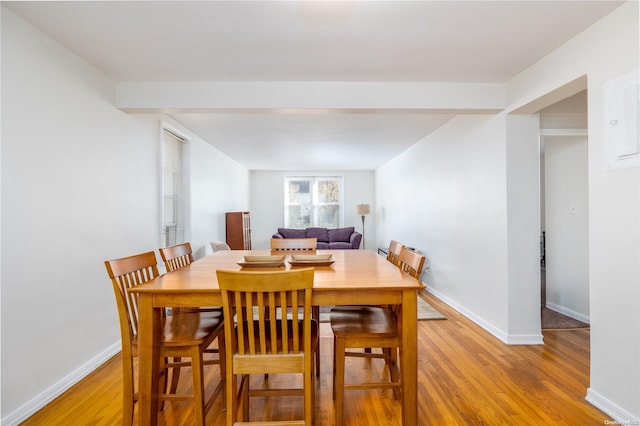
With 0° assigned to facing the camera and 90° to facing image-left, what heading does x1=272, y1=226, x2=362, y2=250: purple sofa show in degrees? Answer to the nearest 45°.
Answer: approximately 0°

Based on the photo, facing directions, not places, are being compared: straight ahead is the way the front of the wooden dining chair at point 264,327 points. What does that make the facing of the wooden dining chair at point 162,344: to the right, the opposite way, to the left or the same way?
to the right

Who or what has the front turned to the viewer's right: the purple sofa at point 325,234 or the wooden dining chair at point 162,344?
the wooden dining chair

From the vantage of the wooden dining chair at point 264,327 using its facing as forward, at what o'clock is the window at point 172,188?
The window is roughly at 11 o'clock from the wooden dining chair.

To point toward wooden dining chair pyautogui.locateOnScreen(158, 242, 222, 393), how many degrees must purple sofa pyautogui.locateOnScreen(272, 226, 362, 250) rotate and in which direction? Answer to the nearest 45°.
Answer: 0° — it already faces it

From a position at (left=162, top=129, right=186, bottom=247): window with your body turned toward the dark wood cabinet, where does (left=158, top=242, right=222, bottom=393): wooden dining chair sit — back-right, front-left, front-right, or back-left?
back-right

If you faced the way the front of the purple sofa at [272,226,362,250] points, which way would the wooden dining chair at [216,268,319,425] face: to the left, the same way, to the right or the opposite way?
the opposite way

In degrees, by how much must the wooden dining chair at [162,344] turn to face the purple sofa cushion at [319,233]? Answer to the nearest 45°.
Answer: approximately 45° to its left

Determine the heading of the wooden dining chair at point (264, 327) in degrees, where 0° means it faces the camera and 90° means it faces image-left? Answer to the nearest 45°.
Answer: approximately 180°

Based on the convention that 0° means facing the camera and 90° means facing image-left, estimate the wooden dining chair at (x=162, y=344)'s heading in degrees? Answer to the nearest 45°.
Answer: approximately 270°

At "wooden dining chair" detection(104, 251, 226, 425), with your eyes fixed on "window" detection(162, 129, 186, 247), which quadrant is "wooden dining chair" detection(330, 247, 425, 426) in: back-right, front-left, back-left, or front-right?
back-right
